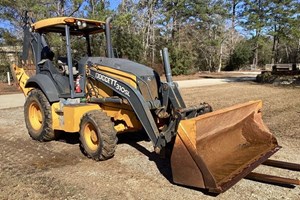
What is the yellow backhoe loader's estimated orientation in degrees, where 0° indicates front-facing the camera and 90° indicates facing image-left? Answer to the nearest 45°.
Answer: approximately 315°
